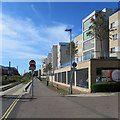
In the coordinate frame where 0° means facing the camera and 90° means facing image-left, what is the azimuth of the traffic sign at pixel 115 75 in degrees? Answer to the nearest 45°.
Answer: approximately 0°

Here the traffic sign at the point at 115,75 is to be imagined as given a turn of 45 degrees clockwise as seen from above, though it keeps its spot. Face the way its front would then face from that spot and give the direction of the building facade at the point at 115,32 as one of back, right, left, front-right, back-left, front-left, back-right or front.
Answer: back-right

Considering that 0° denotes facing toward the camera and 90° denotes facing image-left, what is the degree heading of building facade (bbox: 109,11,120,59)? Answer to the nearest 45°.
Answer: approximately 45°
